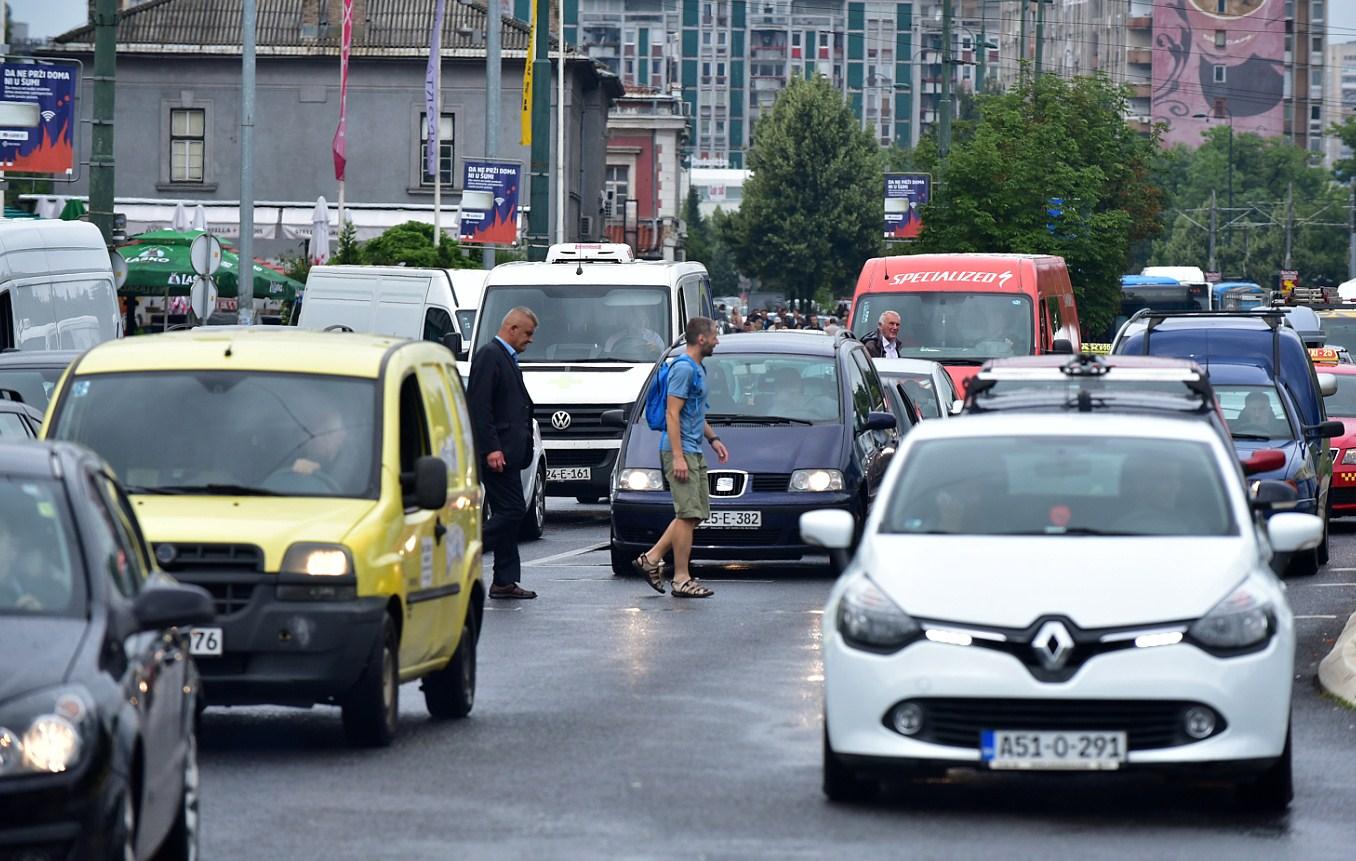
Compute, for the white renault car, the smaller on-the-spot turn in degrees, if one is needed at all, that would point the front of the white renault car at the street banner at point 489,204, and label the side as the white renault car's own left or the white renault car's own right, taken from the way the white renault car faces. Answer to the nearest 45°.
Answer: approximately 180°

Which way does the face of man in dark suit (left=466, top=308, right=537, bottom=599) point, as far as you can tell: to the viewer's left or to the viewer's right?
to the viewer's right

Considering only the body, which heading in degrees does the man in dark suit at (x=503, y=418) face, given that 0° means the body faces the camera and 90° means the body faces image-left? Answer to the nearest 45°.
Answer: approximately 270°

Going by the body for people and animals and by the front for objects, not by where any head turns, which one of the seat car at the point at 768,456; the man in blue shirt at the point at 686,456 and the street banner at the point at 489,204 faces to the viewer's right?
the man in blue shirt

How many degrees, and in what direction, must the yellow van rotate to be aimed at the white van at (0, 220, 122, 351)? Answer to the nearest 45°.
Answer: approximately 135° to its right

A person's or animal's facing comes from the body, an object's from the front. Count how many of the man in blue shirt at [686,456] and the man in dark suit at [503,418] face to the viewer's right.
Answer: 2

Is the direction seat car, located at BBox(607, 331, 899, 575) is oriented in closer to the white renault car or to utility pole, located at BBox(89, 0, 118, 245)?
the white renault car
